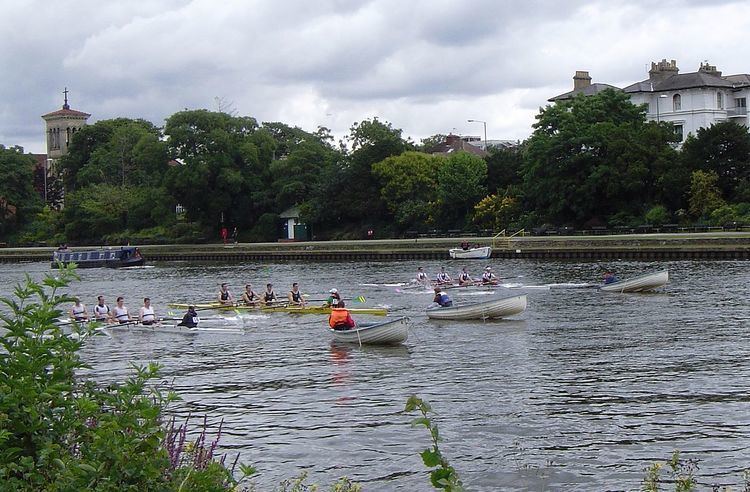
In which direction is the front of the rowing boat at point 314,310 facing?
to the viewer's left

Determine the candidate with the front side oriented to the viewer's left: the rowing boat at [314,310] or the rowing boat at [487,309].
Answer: the rowing boat at [314,310]

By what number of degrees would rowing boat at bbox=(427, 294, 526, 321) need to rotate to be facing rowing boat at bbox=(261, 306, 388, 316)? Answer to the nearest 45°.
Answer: approximately 135° to its left

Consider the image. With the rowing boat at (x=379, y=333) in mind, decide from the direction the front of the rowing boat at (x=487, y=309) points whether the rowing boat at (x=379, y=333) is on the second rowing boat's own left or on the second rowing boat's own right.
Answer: on the second rowing boat's own right

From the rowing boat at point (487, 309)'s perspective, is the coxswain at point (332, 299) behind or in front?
behind

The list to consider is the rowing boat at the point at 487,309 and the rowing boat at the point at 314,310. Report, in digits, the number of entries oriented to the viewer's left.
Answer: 1

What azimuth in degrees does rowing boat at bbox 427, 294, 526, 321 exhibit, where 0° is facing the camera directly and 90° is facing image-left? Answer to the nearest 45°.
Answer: approximately 270°

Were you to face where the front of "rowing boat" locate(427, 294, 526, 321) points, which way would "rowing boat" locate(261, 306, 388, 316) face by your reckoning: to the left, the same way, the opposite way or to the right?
the opposite way

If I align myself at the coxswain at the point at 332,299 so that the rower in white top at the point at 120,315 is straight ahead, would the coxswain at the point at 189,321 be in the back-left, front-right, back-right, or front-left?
front-left

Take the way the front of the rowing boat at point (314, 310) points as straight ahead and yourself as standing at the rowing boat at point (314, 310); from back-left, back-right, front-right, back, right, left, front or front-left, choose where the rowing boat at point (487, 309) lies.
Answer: back-left

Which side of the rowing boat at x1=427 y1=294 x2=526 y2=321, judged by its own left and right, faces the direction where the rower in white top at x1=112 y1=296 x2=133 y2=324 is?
back

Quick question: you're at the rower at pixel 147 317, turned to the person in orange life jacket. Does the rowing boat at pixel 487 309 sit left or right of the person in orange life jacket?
left

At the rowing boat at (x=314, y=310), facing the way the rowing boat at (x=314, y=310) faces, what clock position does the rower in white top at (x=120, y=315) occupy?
The rower in white top is roughly at 11 o'clock from the rowing boat.
